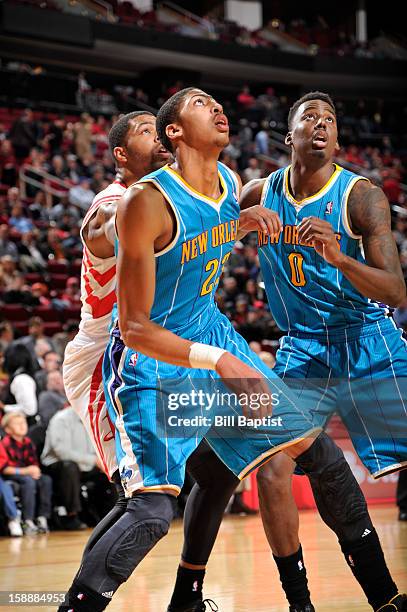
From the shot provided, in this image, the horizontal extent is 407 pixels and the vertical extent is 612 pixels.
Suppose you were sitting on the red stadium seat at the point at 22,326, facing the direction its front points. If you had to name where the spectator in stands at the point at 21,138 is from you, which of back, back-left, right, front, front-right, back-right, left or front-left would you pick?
back-left

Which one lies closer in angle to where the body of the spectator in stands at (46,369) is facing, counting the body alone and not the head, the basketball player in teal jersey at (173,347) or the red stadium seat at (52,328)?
the basketball player in teal jersey

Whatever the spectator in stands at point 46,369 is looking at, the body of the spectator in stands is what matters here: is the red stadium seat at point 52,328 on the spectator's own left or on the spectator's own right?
on the spectator's own left

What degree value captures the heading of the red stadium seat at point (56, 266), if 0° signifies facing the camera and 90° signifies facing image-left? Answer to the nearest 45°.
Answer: approximately 315°

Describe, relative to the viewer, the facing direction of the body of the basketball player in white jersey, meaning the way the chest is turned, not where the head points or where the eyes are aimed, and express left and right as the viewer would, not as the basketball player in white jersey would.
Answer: facing to the right of the viewer

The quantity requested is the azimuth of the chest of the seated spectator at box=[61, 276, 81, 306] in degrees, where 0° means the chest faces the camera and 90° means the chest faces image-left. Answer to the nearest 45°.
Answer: approximately 315°

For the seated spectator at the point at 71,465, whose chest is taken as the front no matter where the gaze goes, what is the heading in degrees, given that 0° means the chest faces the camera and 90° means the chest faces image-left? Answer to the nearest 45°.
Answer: approximately 315°

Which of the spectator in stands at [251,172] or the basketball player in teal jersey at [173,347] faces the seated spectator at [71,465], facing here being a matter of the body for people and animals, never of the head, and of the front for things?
the spectator in stands

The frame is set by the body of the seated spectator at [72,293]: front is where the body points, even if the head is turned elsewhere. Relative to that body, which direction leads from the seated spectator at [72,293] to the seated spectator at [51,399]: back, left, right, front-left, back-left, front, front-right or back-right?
front-right

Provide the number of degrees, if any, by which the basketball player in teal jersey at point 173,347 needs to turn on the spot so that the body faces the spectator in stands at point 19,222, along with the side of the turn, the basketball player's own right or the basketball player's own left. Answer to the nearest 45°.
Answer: approximately 135° to the basketball player's own left
